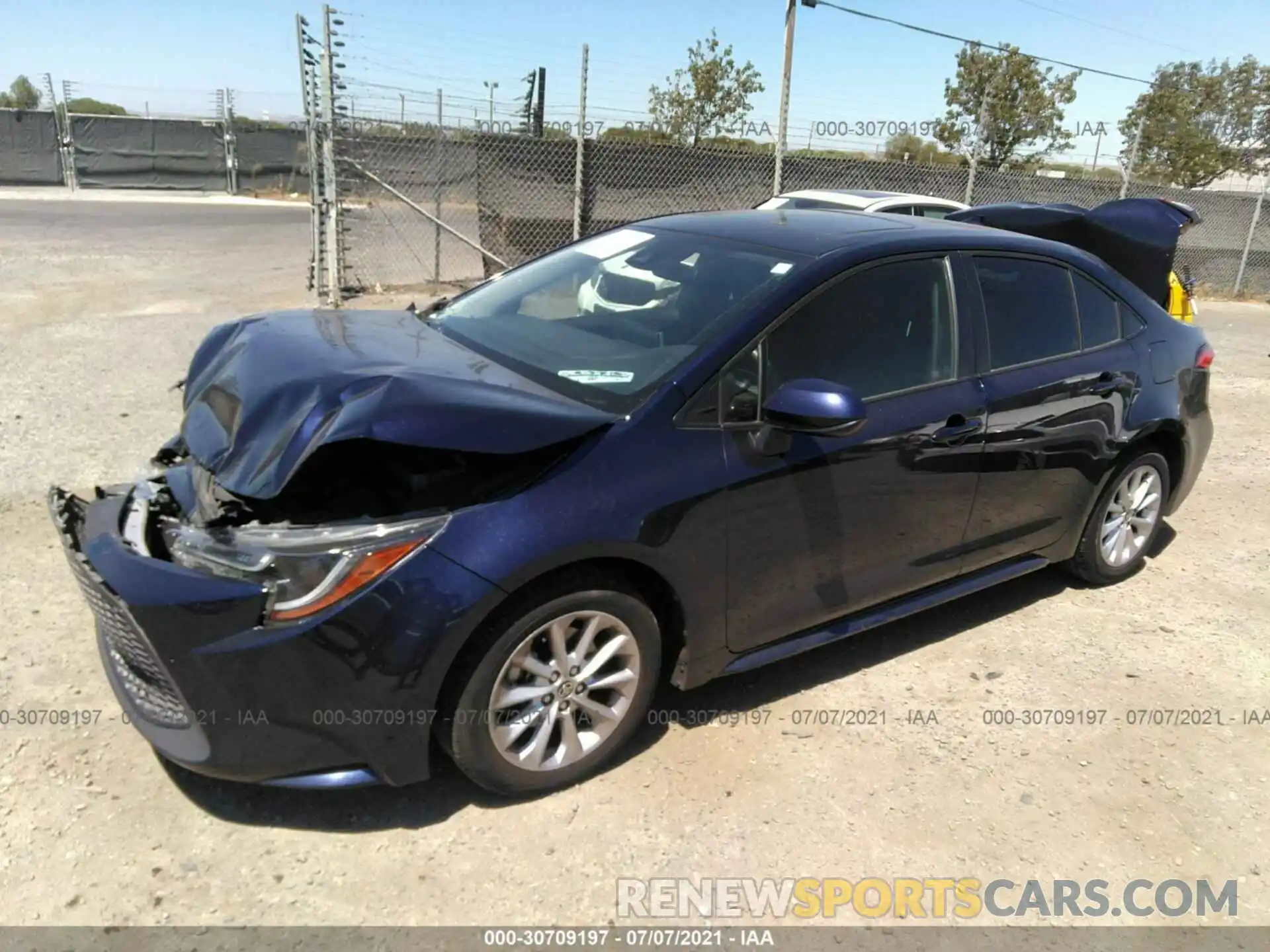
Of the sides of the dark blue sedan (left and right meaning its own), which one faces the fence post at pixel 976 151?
back

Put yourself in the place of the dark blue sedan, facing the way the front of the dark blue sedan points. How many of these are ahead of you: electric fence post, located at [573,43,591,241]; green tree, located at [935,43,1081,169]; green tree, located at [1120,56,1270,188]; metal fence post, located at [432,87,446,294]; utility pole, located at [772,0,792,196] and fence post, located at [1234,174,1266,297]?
0

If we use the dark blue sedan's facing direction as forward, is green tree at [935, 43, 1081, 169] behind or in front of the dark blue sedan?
behind

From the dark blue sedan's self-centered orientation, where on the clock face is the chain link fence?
The chain link fence is roughly at 4 o'clock from the dark blue sedan.

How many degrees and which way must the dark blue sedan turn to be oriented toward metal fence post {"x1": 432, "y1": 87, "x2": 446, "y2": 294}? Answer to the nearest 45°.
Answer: approximately 135° to its right

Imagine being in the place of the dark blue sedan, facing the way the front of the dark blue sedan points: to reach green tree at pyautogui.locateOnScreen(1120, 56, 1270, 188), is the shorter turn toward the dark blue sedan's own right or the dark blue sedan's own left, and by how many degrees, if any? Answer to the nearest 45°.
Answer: approximately 180°

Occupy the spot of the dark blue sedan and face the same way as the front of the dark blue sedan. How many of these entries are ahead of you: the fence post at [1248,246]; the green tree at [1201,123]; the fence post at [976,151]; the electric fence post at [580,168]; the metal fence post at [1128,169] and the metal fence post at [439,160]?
0

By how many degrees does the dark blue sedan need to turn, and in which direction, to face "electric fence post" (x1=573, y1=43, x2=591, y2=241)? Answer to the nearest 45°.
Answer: approximately 135° to its right

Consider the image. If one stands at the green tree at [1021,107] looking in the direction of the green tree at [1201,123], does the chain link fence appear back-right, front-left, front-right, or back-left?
back-right

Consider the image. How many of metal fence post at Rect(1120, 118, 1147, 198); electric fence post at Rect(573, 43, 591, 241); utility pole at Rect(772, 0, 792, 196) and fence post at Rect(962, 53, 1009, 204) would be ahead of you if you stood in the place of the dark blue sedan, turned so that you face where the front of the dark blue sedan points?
0

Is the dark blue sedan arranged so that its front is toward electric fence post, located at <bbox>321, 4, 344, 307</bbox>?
no

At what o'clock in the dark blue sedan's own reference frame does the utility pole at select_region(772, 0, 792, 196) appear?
The utility pole is roughly at 5 o'clock from the dark blue sedan.

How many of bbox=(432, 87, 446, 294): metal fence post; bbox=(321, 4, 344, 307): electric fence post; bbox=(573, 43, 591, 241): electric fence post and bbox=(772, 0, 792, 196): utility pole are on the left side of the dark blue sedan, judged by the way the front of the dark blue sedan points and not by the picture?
0

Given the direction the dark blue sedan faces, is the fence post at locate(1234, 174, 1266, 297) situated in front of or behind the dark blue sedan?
behind

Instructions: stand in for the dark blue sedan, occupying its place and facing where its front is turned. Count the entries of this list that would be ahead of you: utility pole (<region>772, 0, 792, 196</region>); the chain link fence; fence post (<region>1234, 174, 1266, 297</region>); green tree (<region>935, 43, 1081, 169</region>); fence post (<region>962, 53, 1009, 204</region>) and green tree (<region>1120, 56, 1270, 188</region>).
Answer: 0
